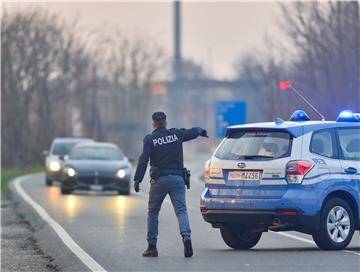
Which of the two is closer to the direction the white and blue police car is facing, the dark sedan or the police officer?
the dark sedan

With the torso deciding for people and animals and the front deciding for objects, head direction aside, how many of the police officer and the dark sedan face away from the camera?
1

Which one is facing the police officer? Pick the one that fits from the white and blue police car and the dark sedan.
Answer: the dark sedan

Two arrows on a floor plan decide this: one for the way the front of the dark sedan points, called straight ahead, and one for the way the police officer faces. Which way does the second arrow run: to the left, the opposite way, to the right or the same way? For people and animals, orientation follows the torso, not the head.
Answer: the opposite way

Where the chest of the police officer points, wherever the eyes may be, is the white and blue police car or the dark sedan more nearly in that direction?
the dark sedan

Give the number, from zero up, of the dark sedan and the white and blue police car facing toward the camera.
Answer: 1

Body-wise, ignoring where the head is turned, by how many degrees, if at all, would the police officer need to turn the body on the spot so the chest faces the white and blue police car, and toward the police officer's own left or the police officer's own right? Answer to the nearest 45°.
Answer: approximately 90° to the police officer's own right

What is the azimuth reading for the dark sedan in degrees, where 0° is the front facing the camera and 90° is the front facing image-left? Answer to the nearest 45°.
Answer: approximately 0°

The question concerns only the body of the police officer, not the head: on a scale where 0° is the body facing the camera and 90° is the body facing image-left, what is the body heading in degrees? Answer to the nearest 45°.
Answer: approximately 180°

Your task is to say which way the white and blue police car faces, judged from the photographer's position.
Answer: facing away from the viewer and to the right of the viewer

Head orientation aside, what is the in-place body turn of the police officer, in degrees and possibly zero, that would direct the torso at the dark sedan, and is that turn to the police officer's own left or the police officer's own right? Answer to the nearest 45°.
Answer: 0° — they already face it

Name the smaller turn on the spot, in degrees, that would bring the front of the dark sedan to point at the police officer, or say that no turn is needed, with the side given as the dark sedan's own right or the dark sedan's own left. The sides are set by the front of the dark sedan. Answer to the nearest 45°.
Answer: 0° — it already faces them
